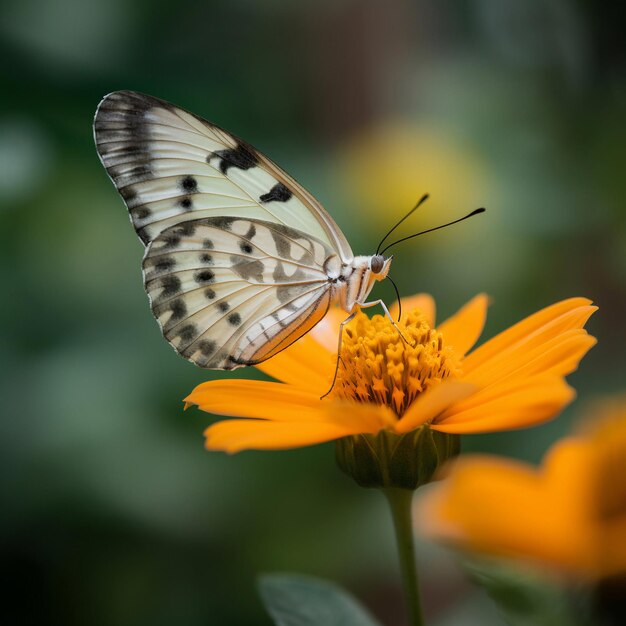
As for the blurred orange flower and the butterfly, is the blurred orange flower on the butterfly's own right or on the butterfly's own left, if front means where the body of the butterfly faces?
on the butterfly's own right

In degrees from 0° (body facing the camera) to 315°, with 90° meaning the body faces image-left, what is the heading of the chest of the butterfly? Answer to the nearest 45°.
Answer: approximately 270°
